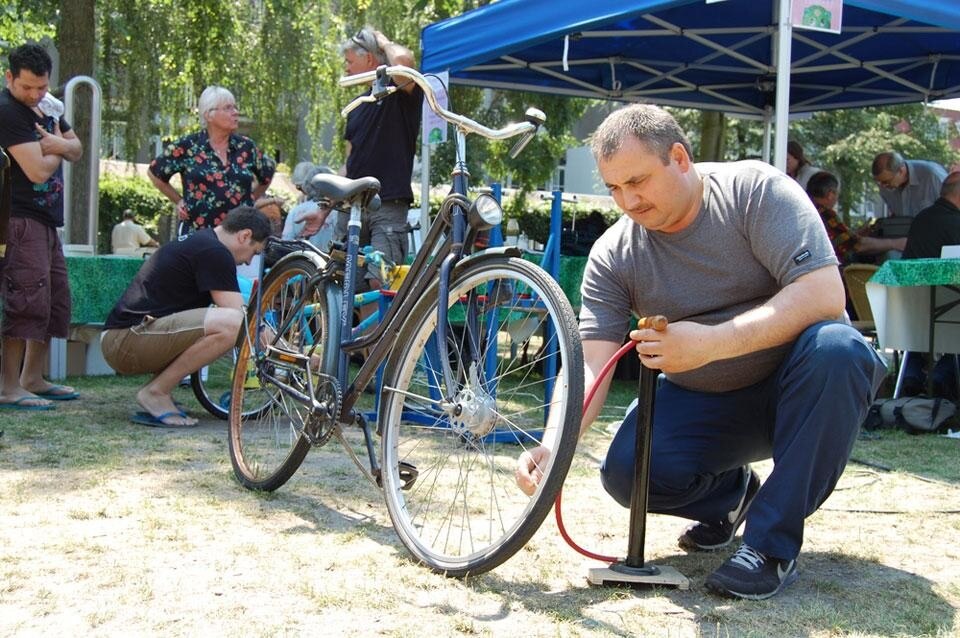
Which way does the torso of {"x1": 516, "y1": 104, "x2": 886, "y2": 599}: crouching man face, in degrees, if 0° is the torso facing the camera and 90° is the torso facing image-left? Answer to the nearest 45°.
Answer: approximately 45°

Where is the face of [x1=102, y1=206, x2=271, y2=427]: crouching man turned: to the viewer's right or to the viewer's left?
to the viewer's right

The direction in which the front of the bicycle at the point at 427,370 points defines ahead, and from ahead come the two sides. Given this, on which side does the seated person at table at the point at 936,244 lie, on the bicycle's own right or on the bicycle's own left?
on the bicycle's own left

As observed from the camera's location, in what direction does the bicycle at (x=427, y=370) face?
facing the viewer and to the right of the viewer

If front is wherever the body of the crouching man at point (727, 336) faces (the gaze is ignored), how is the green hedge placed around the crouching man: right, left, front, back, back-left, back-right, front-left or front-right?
right

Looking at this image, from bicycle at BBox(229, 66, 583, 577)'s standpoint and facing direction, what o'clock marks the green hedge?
The green hedge is roughly at 7 o'clock from the bicycle.

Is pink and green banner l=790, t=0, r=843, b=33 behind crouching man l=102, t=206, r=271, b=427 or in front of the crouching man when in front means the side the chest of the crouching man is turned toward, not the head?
in front

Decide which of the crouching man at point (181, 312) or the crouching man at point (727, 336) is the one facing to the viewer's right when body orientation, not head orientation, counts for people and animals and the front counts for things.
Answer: the crouching man at point (181, 312)

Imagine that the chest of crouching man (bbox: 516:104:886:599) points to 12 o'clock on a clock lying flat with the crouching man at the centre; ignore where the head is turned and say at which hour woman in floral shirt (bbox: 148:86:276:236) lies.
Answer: The woman in floral shirt is roughly at 3 o'clock from the crouching man.

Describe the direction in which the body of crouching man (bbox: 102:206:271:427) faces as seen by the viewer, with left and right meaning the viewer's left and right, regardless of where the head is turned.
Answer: facing to the right of the viewer

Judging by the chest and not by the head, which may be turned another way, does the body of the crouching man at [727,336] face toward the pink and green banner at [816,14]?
no

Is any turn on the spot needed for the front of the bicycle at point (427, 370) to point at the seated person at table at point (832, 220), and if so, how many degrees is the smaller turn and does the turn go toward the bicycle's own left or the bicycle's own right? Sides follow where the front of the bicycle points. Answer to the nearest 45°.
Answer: approximately 90° to the bicycle's own left

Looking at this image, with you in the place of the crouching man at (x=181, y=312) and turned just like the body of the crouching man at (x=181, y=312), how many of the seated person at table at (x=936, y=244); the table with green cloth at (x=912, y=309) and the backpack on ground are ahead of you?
3

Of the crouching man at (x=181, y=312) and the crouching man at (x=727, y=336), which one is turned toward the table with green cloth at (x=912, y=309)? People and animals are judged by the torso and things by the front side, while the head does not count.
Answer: the crouching man at (x=181, y=312)

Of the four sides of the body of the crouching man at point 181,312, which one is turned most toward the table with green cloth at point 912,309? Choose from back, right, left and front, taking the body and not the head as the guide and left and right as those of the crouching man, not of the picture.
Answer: front

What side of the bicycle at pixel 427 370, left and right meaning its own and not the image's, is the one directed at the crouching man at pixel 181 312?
back

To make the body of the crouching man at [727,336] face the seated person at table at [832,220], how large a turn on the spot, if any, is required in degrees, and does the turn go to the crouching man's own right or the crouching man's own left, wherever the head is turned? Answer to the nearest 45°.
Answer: approximately 135° to the crouching man's own right

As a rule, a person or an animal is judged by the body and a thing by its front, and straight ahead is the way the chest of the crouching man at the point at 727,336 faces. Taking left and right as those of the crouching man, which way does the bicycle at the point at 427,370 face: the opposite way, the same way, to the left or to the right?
to the left

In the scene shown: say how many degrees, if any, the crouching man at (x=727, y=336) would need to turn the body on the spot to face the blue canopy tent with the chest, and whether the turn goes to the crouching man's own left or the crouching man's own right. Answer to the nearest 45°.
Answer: approximately 135° to the crouching man's own right

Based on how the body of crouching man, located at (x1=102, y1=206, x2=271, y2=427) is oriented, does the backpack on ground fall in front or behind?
in front
